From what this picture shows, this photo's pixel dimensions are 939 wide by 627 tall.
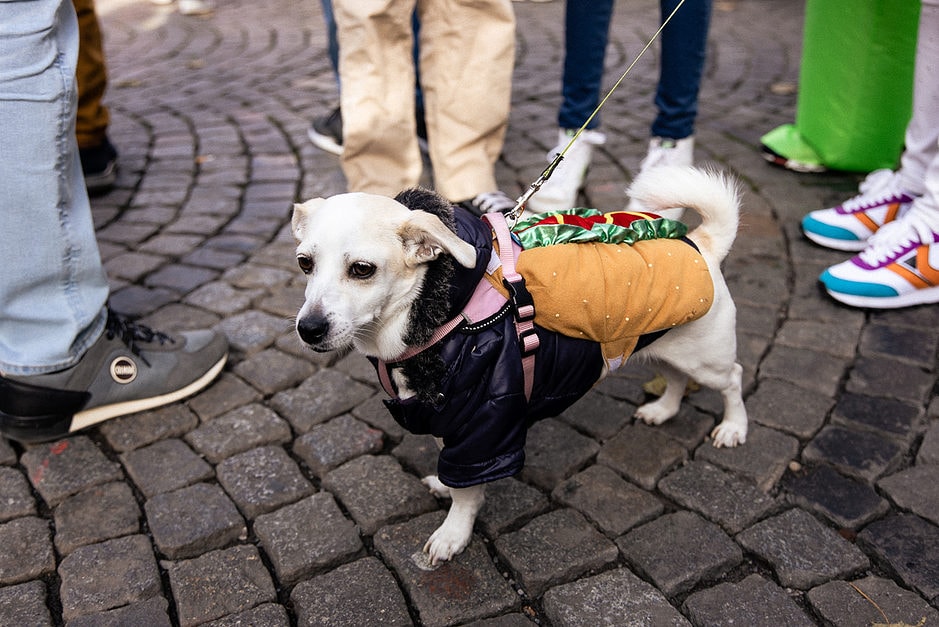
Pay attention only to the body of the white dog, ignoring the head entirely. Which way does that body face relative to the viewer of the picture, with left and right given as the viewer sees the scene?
facing the viewer and to the left of the viewer

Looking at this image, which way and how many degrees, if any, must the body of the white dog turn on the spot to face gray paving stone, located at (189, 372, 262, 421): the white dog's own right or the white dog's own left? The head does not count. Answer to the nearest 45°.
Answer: approximately 90° to the white dog's own right

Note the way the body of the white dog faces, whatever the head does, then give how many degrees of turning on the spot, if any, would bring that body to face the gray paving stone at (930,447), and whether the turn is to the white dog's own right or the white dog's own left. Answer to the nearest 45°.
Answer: approximately 135° to the white dog's own left

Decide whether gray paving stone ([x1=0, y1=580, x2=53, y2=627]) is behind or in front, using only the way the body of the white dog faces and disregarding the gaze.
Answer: in front

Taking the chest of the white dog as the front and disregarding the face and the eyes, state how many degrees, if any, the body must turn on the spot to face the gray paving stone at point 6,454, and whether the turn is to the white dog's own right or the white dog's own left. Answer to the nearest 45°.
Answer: approximately 45° to the white dog's own right

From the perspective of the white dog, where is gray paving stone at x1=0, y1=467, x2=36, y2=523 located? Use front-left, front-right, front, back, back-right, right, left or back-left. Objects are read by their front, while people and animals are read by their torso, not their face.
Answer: front-right

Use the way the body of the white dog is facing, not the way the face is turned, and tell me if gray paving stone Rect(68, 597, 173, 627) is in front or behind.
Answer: in front
